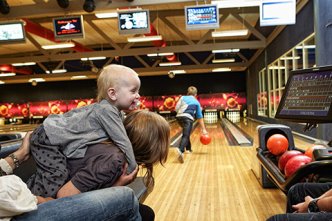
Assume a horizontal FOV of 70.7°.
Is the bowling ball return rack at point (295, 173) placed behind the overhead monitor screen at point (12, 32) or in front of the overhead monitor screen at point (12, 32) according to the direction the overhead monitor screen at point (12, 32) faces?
in front

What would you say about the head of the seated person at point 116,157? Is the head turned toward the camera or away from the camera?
away from the camera

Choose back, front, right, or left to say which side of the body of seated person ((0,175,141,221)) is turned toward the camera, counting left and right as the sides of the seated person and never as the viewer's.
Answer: right

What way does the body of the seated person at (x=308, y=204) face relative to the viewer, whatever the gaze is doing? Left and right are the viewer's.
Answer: facing to the left of the viewer

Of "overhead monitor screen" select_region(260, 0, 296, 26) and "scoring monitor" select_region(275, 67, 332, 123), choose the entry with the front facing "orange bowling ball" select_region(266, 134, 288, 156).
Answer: the overhead monitor screen

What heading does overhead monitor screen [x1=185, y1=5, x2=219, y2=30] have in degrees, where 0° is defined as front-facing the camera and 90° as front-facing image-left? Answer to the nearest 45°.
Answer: approximately 0°

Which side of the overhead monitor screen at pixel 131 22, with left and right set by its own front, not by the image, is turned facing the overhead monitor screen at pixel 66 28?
right

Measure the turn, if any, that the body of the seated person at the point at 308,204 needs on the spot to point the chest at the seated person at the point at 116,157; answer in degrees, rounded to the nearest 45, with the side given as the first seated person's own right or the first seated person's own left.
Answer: approximately 45° to the first seated person's own left
